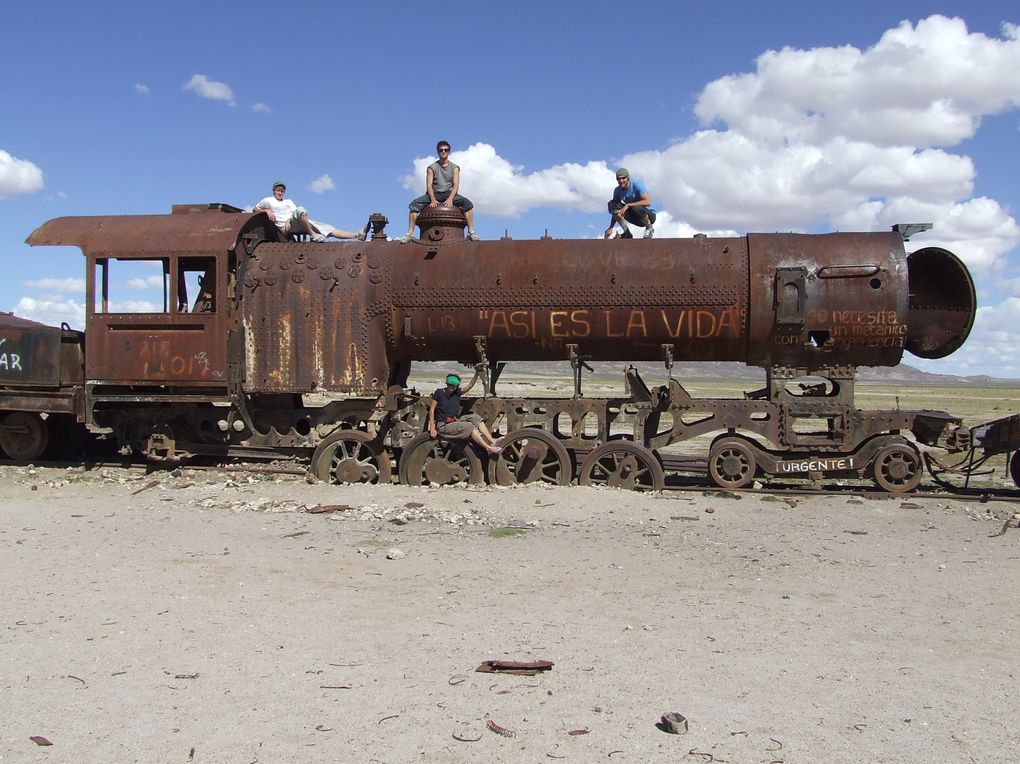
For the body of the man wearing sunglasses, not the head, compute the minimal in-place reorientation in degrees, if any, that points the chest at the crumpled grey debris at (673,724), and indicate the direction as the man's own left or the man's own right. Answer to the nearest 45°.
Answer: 0° — they already face it

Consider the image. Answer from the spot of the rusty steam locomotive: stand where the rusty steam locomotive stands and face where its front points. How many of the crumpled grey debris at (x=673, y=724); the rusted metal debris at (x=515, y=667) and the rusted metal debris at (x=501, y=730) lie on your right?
3

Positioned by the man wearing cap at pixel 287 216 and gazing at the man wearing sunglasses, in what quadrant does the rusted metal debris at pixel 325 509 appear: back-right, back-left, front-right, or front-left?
front-right

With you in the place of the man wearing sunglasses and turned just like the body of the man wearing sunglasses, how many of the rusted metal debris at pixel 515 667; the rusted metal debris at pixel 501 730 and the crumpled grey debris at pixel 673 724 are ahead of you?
3

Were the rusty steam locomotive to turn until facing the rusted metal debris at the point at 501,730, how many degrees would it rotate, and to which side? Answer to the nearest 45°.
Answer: approximately 90° to its right

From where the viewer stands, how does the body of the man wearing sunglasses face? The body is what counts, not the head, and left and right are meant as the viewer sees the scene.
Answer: facing the viewer

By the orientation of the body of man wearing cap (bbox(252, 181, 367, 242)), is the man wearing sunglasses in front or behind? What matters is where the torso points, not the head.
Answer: in front

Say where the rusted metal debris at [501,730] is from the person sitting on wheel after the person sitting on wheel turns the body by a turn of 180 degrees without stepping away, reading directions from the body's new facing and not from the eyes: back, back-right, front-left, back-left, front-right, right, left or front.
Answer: back-left

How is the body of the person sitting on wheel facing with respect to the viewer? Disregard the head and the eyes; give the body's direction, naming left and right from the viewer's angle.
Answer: facing the viewer and to the right of the viewer

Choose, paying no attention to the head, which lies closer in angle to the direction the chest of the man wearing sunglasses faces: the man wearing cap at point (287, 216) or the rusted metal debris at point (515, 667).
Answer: the rusted metal debris

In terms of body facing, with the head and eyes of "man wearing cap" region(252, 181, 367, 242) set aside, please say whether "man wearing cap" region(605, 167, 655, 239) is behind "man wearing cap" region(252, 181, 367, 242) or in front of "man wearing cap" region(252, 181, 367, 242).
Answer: in front

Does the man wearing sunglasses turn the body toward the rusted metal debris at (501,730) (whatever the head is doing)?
yes

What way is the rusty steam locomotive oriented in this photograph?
to the viewer's right
